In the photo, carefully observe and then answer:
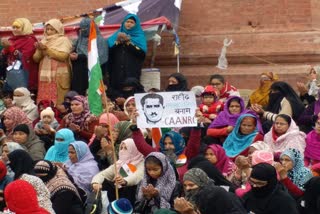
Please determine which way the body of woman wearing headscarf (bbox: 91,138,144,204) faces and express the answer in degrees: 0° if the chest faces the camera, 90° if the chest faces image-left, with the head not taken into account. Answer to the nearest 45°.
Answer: approximately 45°

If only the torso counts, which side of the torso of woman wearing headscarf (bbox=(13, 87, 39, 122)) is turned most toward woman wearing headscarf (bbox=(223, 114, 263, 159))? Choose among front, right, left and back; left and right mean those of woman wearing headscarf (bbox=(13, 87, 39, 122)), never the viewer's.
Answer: left

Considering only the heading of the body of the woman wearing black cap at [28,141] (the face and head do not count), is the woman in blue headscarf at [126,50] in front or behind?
behind

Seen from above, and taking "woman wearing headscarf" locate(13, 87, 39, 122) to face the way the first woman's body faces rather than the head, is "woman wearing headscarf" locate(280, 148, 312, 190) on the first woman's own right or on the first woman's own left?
on the first woman's own left

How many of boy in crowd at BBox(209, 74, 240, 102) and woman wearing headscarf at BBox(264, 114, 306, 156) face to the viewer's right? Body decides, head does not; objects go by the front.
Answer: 0

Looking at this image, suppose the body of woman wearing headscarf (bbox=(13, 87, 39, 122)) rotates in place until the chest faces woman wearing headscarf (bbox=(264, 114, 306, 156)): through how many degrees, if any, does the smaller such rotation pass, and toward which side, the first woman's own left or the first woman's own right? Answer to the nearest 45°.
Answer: approximately 90° to the first woman's own left

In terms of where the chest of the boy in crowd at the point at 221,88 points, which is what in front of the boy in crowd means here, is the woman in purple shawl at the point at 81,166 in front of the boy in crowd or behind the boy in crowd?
in front

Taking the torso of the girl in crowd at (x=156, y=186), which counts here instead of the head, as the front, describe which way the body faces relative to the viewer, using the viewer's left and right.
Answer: facing the viewer and to the left of the viewer

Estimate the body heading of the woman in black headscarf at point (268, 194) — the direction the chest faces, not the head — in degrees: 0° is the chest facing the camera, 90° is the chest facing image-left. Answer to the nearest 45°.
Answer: approximately 45°
